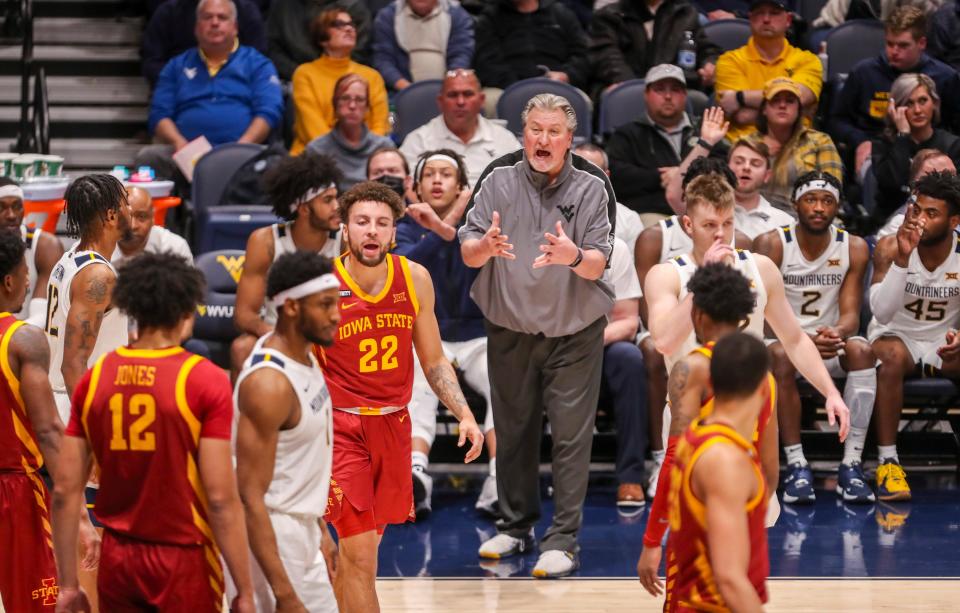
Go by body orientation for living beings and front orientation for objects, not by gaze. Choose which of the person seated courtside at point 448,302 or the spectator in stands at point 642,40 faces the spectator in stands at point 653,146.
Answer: the spectator in stands at point 642,40

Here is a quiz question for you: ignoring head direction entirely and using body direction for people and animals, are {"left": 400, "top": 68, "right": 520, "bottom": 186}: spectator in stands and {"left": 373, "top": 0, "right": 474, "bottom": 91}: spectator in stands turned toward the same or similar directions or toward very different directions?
same or similar directions

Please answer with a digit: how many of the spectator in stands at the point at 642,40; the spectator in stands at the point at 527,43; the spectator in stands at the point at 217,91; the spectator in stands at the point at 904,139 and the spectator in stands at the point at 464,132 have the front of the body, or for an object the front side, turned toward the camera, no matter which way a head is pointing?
5

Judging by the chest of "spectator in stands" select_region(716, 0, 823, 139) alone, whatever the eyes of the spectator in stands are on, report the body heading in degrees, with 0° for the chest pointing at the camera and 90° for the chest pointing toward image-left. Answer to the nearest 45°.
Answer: approximately 0°

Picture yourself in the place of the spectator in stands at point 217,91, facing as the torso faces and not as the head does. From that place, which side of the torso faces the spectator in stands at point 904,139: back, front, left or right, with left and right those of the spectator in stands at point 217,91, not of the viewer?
left

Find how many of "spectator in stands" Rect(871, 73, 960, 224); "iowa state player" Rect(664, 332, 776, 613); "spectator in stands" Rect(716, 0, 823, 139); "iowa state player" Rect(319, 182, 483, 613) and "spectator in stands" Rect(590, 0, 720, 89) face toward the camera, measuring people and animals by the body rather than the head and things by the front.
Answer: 4

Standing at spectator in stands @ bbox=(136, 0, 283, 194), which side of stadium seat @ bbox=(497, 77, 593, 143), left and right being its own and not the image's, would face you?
right

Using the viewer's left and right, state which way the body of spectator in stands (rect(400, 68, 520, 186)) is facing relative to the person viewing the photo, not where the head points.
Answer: facing the viewer

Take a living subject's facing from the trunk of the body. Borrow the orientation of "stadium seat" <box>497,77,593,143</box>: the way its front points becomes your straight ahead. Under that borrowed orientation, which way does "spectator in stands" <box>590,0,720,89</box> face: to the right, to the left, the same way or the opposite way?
the same way

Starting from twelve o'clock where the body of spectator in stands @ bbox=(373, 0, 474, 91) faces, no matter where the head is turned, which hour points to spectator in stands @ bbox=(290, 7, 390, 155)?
spectator in stands @ bbox=(290, 7, 390, 155) is roughly at 2 o'clock from spectator in stands @ bbox=(373, 0, 474, 91).

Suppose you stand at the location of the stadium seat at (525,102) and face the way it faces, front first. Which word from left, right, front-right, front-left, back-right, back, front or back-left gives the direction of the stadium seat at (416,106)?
right

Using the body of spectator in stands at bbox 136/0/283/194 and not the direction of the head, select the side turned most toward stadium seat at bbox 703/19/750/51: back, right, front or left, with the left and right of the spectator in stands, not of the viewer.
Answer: left

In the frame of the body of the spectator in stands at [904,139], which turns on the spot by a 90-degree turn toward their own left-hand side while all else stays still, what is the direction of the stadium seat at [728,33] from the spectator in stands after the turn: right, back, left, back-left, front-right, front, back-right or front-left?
back-left

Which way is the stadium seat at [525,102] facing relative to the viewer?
toward the camera

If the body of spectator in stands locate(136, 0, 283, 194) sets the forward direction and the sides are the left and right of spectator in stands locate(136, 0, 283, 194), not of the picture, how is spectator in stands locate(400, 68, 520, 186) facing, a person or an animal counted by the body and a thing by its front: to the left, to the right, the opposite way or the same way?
the same way

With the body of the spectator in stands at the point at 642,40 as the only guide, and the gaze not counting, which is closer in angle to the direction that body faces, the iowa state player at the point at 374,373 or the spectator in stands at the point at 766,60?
the iowa state player

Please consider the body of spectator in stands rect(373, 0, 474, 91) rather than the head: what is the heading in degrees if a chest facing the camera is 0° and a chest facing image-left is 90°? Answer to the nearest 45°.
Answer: approximately 0°

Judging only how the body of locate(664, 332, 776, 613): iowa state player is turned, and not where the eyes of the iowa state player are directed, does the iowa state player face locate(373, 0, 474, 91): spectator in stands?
no

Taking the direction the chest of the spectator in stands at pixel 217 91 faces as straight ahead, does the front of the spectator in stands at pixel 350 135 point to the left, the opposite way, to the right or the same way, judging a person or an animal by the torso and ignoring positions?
the same way

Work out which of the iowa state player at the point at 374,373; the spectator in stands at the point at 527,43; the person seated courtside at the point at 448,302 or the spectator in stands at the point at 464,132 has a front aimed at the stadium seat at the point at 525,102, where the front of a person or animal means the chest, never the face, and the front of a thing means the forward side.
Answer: the spectator in stands at the point at 527,43

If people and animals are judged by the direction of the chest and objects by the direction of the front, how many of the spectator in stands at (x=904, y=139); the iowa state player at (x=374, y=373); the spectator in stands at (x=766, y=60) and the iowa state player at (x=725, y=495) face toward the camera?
3

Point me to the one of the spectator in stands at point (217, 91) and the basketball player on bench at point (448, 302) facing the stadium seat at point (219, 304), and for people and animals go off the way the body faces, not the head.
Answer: the spectator in stands at point (217, 91)

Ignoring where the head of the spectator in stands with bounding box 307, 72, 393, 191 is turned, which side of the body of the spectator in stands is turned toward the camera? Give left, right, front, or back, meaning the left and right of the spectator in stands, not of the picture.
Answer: front
